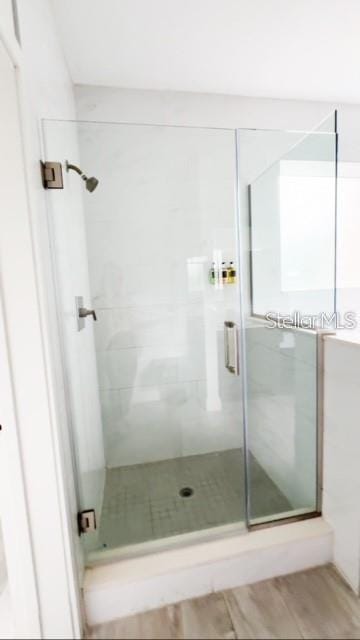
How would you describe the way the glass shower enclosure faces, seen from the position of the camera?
facing the viewer

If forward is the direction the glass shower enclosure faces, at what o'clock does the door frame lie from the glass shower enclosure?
The door frame is roughly at 1 o'clock from the glass shower enclosure.
